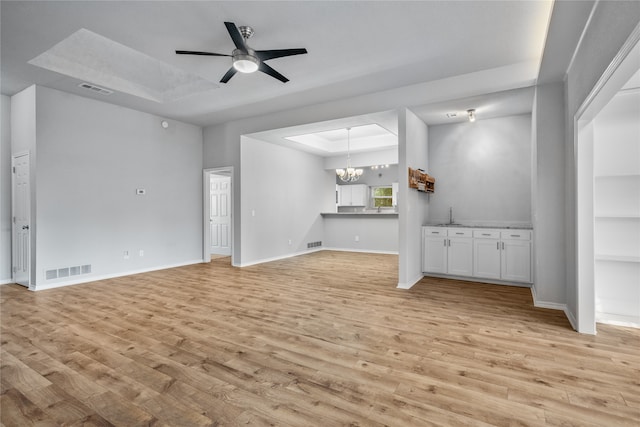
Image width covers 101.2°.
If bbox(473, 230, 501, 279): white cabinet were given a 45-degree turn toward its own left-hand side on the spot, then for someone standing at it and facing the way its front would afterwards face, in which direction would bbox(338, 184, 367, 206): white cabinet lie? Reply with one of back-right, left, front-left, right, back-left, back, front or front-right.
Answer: back

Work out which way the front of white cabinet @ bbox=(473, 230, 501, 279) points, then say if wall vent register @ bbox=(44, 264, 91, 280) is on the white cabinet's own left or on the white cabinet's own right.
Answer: on the white cabinet's own right

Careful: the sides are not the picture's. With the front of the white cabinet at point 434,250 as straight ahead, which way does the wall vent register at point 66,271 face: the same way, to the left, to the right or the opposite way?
to the left

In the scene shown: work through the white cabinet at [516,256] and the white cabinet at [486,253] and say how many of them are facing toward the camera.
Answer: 2

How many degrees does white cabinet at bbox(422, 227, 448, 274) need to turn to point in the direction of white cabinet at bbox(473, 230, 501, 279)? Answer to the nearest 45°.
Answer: approximately 90° to its left

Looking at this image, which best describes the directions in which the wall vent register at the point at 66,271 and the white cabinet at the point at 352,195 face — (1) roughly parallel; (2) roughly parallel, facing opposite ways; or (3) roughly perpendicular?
roughly perpendicular

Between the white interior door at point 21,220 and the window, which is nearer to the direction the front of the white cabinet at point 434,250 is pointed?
the white interior door

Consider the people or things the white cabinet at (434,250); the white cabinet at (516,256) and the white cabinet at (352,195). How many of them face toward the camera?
3
